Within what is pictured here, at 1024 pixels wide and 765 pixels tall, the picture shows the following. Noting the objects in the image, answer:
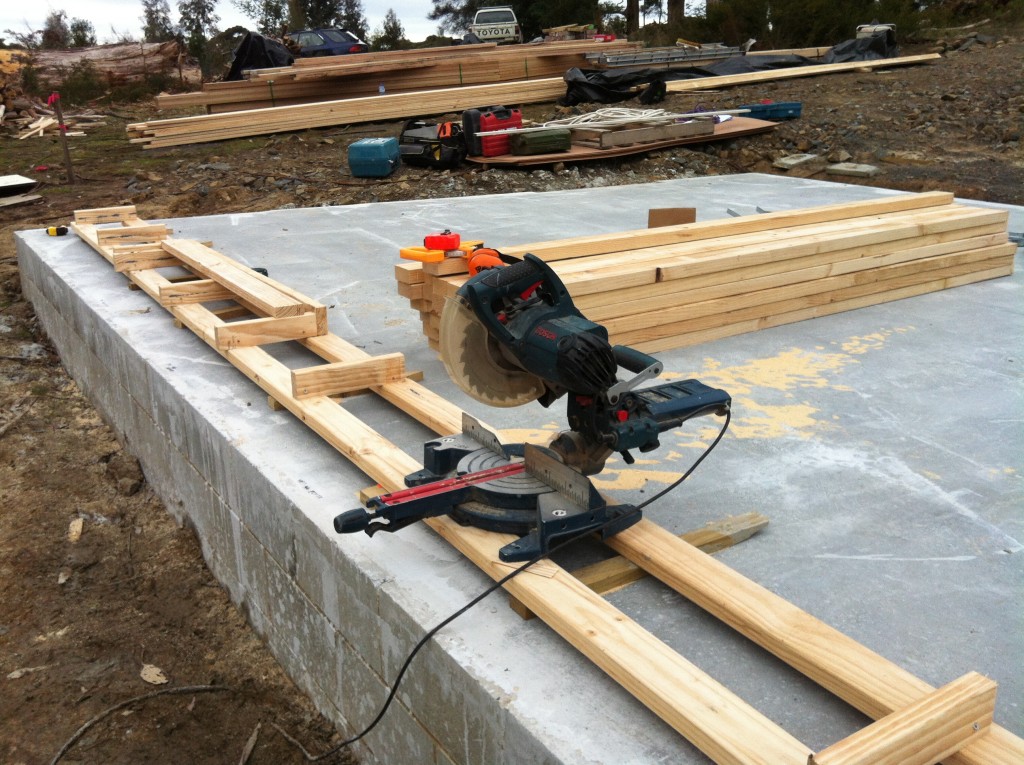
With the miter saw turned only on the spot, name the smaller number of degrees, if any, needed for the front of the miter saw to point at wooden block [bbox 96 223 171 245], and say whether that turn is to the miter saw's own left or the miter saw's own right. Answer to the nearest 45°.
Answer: approximately 90° to the miter saw's own right

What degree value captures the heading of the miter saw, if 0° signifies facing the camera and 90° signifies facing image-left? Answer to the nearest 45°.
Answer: approximately 45°

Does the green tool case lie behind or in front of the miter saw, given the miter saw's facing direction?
behind

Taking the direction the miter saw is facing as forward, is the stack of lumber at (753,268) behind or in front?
behind

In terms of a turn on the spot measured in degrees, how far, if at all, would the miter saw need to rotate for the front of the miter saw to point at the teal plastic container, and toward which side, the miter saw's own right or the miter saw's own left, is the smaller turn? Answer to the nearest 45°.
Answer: approximately 135° to the miter saw's own right

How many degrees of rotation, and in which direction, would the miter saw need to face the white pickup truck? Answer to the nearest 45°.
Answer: approximately 135° to its right

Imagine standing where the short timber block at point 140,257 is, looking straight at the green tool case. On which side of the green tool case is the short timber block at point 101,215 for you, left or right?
left

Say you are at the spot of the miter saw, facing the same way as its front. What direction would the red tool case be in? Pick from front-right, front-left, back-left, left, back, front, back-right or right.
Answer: back-right
